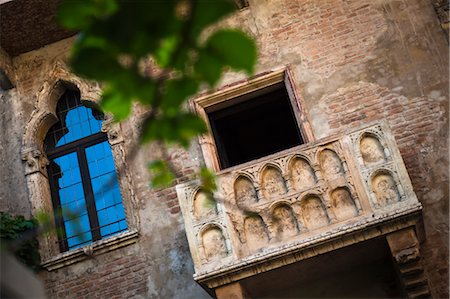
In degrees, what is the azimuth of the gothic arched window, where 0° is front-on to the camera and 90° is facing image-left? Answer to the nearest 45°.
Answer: approximately 0°

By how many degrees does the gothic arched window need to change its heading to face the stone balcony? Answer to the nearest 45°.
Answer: approximately 45° to its left

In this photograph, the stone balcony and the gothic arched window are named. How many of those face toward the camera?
2

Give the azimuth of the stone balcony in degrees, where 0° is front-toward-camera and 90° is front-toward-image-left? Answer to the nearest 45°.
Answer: approximately 0°
